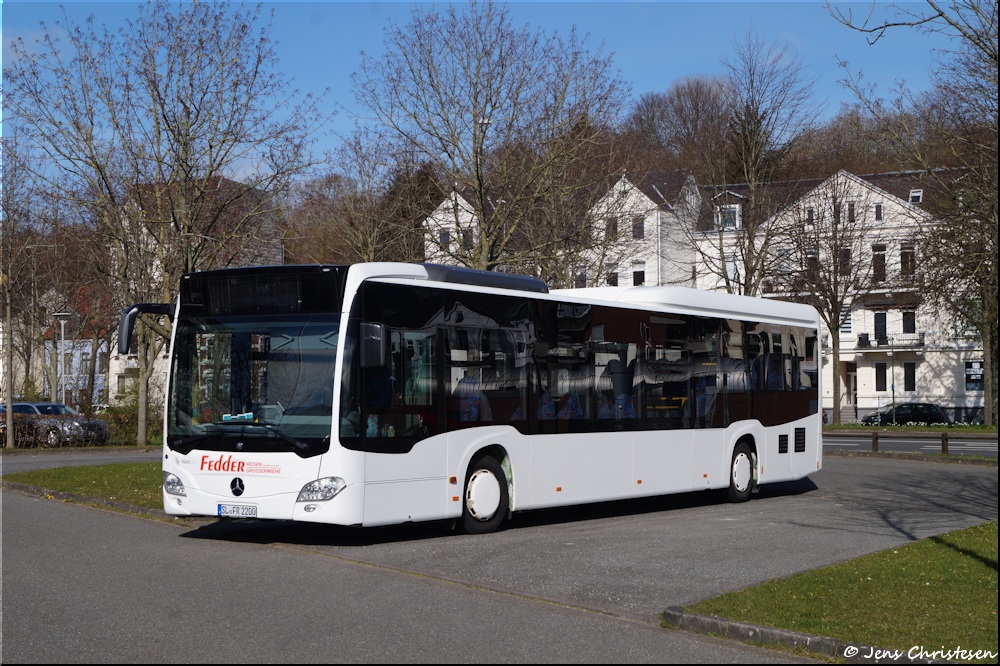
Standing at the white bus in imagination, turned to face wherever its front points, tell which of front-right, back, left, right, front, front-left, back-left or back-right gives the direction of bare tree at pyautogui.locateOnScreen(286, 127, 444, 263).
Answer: back-right

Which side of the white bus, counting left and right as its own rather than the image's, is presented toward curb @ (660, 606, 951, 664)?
left

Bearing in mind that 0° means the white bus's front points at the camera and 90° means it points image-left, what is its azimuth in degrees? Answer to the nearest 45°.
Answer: approximately 45°

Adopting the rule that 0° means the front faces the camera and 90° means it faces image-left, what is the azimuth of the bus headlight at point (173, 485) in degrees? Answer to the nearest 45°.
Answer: approximately 45°

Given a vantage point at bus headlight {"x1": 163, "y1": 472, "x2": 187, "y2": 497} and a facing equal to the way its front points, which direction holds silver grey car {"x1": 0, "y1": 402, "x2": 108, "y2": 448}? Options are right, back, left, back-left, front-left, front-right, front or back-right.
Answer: back-right

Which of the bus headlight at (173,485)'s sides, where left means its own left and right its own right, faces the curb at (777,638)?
left

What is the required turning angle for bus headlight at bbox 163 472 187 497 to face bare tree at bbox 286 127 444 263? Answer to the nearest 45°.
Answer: approximately 135° to its right
